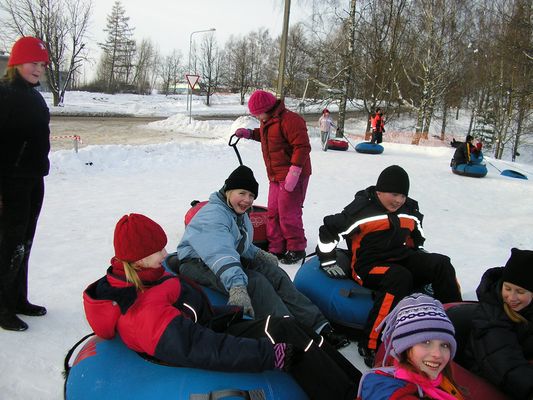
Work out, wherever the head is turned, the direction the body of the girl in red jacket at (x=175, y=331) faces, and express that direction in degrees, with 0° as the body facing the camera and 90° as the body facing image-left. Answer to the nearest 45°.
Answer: approximately 270°

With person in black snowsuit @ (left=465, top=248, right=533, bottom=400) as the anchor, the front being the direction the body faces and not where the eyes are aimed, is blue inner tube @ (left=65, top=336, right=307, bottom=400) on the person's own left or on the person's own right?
on the person's own right

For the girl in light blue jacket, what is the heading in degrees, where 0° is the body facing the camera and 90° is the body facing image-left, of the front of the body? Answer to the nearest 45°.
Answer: approximately 315°

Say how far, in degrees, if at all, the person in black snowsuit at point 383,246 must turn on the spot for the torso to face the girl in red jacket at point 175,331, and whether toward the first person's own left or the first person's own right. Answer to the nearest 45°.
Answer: approximately 90° to the first person's own right

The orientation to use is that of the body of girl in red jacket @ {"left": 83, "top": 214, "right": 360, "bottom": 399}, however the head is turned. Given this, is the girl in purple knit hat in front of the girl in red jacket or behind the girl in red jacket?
in front

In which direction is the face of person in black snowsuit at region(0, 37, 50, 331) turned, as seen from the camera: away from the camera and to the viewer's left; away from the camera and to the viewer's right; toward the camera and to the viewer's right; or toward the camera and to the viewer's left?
toward the camera and to the viewer's right

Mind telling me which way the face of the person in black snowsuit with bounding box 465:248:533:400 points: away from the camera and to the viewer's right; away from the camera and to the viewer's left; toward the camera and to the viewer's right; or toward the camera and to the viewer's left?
toward the camera and to the viewer's left

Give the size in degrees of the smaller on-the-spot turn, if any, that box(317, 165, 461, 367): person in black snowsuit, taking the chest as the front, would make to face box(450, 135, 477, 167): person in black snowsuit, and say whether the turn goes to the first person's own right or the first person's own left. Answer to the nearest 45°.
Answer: approximately 135° to the first person's own left

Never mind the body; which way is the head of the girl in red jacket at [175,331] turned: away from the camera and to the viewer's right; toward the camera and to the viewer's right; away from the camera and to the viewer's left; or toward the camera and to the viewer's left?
away from the camera and to the viewer's right

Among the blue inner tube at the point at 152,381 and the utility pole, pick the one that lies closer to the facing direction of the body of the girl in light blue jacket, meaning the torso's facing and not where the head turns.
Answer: the blue inner tube

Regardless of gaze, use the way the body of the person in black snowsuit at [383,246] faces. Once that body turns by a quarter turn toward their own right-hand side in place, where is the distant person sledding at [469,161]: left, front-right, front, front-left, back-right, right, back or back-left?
back-right

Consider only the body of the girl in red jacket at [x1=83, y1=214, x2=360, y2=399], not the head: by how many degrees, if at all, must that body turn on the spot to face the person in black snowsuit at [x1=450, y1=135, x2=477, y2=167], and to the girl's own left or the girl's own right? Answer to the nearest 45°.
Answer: approximately 45° to the girl's own left

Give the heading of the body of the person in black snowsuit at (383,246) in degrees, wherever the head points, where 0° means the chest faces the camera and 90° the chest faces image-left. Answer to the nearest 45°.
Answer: approximately 315°

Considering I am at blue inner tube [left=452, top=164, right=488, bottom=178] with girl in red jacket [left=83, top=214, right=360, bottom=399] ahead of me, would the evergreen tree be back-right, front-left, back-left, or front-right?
back-right
